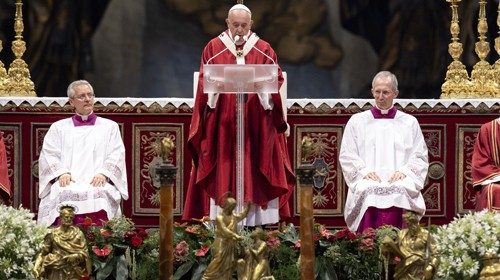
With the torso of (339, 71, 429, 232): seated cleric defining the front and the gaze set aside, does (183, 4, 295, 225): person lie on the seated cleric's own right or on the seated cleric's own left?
on the seated cleric's own right

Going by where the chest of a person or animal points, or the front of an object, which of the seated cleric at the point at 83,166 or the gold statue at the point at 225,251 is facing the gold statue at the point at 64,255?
the seated cleric

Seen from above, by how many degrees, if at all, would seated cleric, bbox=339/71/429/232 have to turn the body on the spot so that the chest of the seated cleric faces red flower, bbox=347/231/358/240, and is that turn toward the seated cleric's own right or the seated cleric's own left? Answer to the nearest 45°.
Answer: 0° — they already face it

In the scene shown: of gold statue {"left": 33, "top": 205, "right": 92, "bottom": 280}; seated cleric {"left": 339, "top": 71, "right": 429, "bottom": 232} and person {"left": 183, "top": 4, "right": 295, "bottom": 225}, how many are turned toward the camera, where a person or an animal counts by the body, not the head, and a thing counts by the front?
3

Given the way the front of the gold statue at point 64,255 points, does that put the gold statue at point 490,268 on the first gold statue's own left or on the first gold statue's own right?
on the first gold statue's own left

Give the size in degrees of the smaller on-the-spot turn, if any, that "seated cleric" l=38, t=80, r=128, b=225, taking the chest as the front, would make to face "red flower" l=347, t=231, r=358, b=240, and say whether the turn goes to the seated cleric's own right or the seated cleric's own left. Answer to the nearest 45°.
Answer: approximately 45° to the seated cleric's own left

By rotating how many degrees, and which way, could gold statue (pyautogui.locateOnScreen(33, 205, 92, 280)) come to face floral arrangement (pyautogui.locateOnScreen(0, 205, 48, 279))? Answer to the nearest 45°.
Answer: approximately 135° to its right

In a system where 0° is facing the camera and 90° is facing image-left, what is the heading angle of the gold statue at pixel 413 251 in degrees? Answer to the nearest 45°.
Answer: approximately 0°

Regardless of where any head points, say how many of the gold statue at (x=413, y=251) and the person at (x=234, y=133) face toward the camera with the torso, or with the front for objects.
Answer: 2
